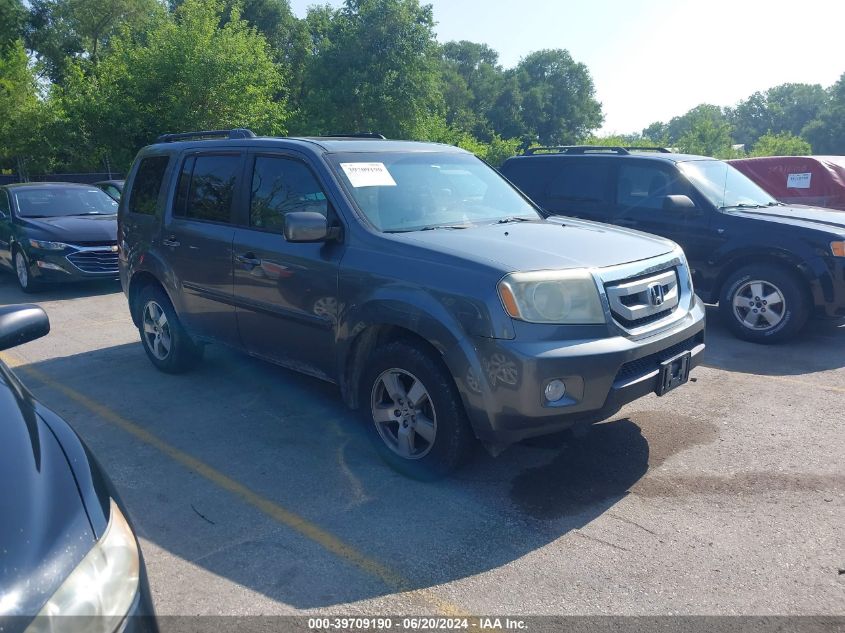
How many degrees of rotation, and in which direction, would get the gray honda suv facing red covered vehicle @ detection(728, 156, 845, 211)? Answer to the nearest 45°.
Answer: approximately 90° to its left

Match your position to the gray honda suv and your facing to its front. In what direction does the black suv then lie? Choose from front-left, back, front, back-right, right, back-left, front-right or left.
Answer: left

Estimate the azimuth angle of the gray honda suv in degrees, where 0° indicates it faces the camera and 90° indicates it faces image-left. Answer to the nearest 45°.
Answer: approximately 315°

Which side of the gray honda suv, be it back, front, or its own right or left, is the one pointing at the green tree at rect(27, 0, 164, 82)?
back

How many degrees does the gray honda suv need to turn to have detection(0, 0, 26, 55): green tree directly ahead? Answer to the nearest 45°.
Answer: approximately 180°

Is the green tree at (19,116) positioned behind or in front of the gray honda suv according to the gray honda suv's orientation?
behind

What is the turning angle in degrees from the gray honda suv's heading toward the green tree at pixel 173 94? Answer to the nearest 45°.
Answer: approximately 135° to its left

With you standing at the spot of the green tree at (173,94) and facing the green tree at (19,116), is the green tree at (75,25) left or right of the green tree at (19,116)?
right

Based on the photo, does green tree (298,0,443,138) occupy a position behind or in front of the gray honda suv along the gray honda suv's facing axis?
behind
